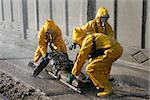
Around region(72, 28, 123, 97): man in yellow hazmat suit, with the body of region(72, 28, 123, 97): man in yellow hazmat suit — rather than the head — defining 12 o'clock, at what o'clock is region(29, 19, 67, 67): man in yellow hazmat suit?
region(29, 19, 67, 67): man in yellow hazmat suit is roughly at 2 o'clock from region(72, 28, 123, 97): man in yellow hazmat suit.

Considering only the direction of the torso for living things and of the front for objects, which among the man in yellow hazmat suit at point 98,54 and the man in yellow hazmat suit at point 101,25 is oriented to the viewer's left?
the man in yellow hazmat suit at point 98,54

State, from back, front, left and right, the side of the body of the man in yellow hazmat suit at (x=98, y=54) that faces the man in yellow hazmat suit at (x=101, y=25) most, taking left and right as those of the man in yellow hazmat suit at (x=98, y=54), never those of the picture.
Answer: right

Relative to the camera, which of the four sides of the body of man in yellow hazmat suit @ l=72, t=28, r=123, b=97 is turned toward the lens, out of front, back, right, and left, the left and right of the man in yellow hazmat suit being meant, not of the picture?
left

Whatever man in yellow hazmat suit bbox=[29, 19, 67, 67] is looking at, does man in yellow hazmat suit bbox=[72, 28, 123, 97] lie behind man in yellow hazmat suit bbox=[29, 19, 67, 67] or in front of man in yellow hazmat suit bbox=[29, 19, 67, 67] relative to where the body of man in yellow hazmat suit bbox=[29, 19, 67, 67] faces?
in front

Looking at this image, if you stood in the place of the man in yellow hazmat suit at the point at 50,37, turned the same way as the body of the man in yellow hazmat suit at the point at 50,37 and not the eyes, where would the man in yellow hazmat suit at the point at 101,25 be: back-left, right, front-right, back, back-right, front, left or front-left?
front-left

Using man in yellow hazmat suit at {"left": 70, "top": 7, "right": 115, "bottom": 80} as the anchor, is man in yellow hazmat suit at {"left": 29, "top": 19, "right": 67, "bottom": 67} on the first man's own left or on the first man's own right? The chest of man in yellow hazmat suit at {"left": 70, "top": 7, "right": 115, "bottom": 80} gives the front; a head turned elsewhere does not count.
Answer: on the first man's own right
